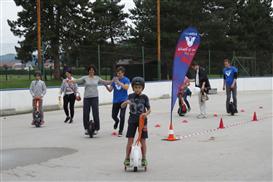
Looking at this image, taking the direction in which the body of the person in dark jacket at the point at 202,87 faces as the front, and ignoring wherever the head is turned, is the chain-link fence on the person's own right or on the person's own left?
on the person's own right
